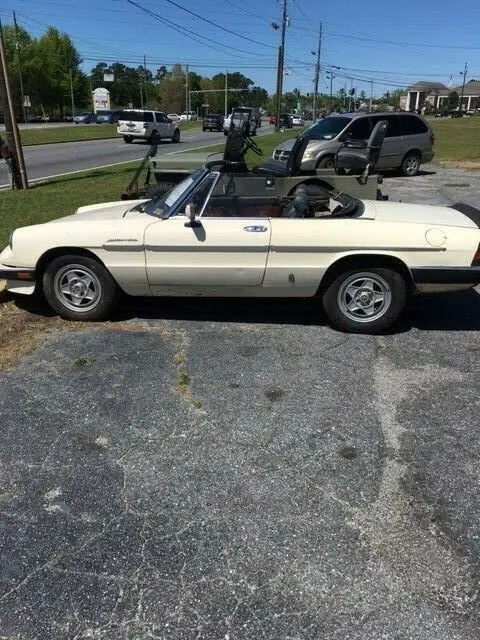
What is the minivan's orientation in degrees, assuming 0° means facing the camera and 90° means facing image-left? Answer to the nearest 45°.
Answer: approximately 45°

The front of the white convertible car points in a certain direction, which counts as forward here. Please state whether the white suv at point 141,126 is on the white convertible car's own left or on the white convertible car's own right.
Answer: on the white convertible car's own right

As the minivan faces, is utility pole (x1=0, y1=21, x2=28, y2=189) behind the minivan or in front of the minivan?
in front

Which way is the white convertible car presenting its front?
to the viewer's left

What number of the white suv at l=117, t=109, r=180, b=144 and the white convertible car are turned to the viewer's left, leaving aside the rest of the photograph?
1

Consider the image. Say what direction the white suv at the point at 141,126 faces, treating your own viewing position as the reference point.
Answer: facing away from the viewer and to the right of the viewer

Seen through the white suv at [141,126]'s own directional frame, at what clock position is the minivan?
The minivan is roughly at 4 o'clock from the white suv.
